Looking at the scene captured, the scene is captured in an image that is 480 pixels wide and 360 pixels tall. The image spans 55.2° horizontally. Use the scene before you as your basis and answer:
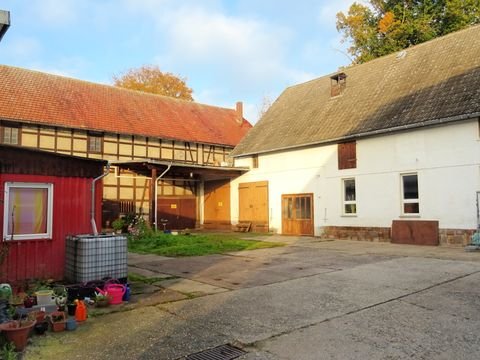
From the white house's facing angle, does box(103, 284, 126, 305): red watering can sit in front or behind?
in front

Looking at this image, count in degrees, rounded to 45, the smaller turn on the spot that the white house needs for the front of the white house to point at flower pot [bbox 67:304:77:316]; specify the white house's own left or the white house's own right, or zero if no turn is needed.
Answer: approximately 45° to the white house's own left

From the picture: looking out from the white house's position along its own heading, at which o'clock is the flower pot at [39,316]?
The flower pot is roughly at 11 o'clock from the white house.

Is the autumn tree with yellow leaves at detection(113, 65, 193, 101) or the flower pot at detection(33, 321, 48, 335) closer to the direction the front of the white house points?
the flower pot

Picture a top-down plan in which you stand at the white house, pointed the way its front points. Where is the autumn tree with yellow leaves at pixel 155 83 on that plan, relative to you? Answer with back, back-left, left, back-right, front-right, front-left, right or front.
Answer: right

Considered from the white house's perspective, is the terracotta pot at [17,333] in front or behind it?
in front

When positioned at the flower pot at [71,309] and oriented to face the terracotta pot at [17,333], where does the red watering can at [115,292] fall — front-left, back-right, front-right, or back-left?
back-left

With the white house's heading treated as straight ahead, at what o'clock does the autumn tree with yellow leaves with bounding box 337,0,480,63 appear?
The autumn tree with yellow leaves is roughly at 5 o'clock from the white house.
